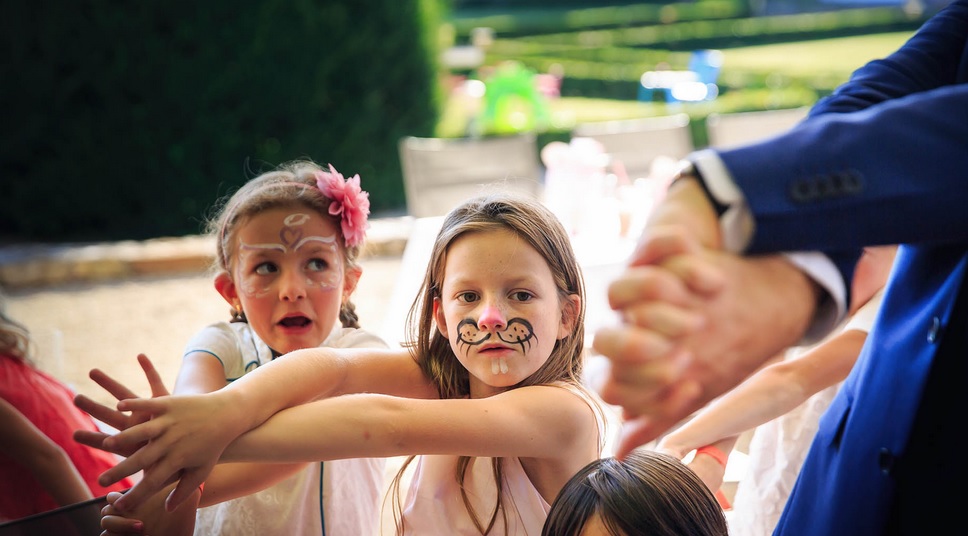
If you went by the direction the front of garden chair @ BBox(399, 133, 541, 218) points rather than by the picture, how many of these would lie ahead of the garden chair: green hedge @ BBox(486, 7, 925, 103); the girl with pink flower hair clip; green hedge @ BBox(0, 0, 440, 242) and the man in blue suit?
2

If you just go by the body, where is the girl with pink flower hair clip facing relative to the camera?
toward the camera

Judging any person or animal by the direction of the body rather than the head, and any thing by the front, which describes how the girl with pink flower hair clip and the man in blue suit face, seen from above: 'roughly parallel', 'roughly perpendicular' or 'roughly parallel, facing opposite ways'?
roughly perpendicular
